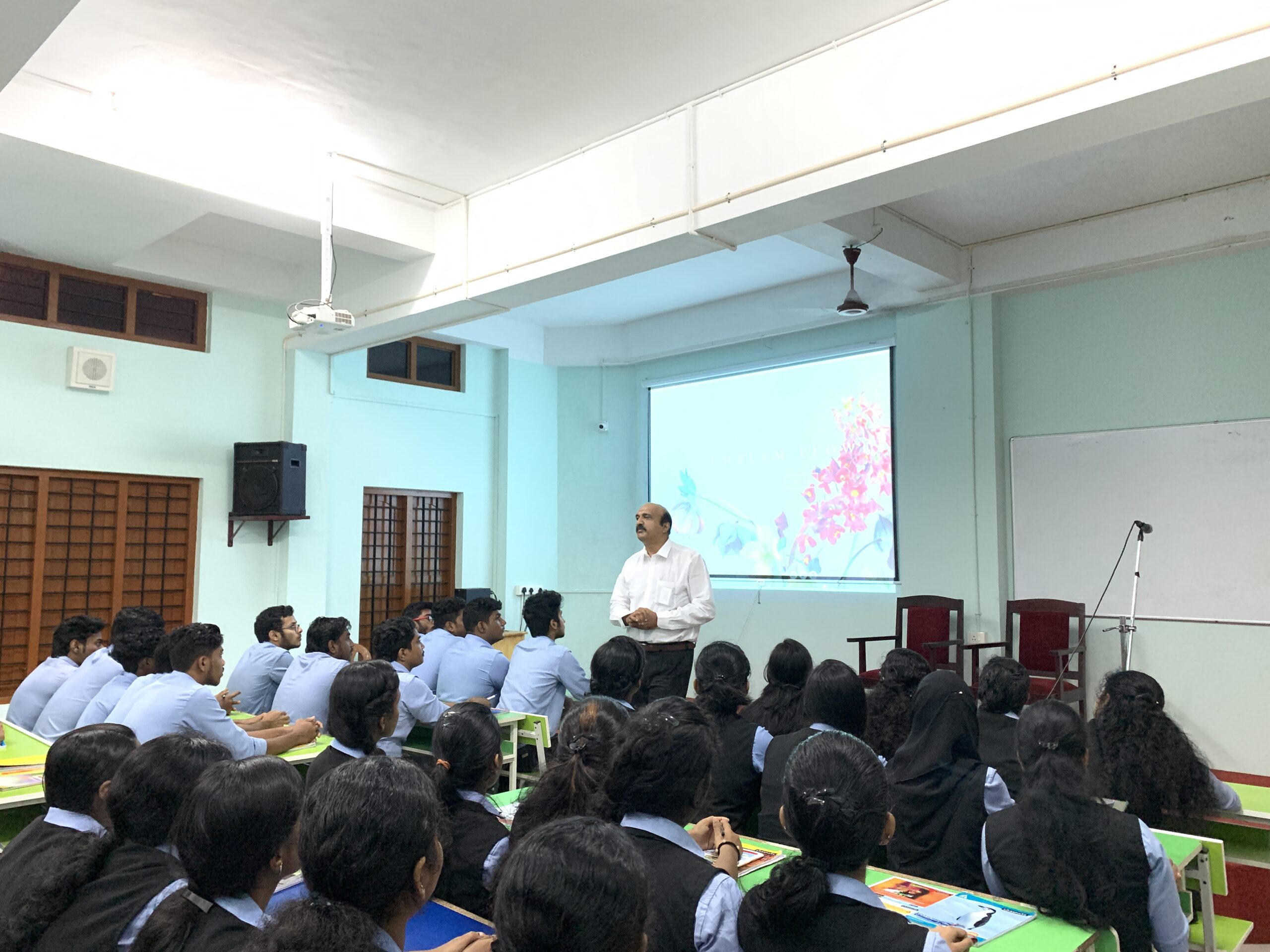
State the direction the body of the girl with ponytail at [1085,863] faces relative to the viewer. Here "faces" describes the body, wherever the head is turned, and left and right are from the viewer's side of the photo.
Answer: facing away from the viewer

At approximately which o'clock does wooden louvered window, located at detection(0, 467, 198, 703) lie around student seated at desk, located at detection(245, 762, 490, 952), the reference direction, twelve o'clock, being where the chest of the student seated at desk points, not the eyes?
The wooden louvered window is roughly at 10 o'clock from the student seated at desk.

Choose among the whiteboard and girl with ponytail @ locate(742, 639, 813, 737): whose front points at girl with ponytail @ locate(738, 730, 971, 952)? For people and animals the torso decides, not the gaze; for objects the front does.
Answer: the whiteboard

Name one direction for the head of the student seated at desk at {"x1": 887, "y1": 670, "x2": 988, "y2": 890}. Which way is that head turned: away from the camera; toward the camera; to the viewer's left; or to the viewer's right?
away from the camera

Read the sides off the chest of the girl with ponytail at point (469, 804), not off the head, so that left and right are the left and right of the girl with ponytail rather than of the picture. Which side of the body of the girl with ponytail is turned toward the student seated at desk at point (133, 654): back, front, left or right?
left

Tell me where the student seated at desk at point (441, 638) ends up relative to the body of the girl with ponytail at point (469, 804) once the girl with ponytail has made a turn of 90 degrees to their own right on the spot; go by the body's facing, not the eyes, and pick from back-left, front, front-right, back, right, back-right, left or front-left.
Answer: back-left

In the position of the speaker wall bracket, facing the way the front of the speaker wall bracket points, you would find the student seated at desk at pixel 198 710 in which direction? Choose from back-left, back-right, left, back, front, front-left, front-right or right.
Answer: front-right

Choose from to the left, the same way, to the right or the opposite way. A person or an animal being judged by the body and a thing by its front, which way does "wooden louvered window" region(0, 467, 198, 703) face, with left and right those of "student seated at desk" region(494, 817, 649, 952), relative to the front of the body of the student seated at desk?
to the right

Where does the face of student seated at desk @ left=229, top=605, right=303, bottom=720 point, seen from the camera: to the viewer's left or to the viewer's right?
to the viewer's right

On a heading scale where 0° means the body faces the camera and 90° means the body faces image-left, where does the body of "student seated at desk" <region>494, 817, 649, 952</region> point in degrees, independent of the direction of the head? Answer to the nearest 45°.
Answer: approximately 180°

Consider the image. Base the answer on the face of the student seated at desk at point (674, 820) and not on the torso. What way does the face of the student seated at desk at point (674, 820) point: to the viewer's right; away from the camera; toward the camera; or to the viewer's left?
away from the camera

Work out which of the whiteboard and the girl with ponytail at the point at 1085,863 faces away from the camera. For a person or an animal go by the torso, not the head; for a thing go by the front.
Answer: the girl with ponytail

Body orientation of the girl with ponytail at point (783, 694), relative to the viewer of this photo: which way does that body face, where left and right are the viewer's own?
facing away from the viewer

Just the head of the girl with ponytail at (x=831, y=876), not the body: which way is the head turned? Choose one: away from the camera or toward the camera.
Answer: away from the camera

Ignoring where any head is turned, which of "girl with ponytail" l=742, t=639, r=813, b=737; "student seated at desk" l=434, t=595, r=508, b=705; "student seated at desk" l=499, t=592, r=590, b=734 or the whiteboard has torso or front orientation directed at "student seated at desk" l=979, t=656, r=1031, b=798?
the whiteboard

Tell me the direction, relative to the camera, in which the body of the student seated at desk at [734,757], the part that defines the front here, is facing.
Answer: away from the camera
